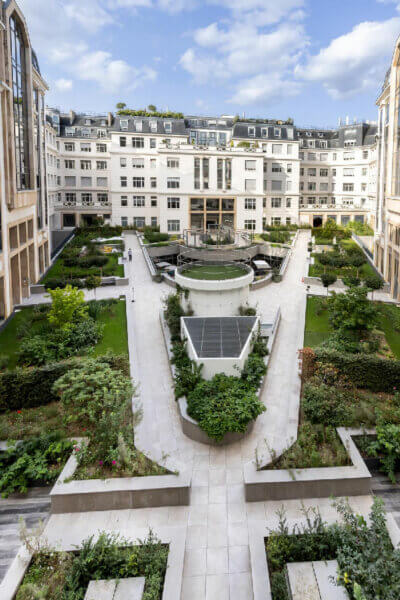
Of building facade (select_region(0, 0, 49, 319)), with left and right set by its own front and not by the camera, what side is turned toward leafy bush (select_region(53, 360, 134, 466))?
right

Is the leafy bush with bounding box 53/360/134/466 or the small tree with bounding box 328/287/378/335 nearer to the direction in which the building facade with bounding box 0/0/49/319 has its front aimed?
the small tree

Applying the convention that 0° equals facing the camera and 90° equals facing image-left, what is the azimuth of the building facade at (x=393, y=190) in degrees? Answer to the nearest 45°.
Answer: approximately 90°

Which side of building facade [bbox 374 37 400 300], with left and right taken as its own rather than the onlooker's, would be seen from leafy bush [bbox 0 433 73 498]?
left

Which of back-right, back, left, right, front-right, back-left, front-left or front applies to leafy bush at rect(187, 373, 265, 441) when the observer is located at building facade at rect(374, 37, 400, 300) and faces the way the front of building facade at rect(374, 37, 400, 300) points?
left

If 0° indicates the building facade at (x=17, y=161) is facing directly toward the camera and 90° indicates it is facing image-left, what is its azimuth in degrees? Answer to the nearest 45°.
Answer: approximately 270°

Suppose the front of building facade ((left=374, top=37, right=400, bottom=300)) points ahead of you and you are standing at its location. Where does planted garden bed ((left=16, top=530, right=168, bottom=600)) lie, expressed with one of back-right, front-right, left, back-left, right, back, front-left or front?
left

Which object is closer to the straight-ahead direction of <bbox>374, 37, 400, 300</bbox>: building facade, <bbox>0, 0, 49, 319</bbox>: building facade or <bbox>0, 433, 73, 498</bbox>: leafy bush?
the building facade

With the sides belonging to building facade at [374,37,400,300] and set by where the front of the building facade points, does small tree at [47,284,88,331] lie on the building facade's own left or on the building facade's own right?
on the building facade's own left

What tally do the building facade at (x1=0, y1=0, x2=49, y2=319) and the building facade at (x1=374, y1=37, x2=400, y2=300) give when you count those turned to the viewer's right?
1

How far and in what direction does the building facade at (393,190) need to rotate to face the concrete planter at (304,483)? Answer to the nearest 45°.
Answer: approximately 90° to its left

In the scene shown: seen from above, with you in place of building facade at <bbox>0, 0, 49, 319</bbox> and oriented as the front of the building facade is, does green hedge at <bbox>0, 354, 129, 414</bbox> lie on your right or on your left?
on your right
